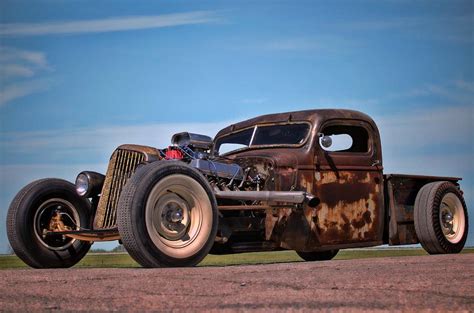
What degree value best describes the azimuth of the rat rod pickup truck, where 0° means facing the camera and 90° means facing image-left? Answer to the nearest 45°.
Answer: approximately 45°
